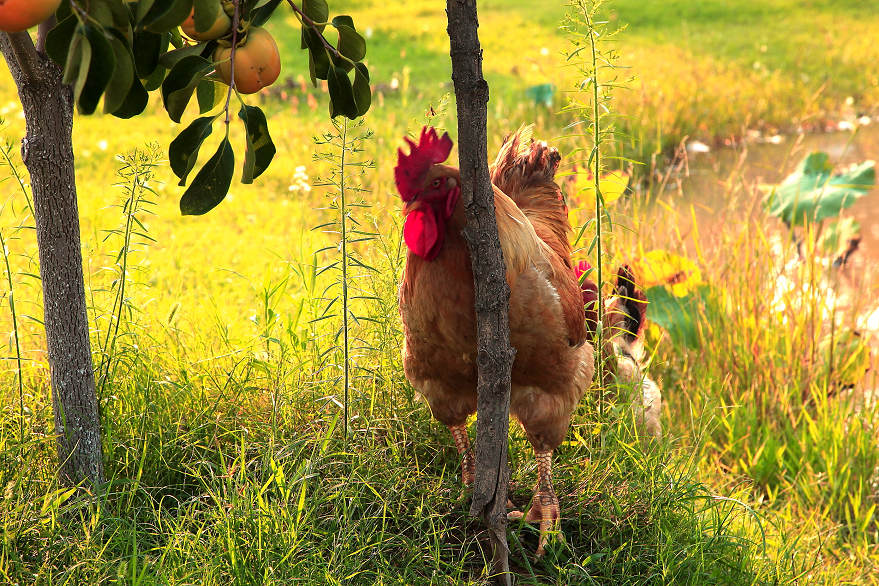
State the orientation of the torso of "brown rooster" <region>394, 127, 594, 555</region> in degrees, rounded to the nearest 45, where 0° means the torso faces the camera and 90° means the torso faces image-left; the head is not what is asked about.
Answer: approximately 45°

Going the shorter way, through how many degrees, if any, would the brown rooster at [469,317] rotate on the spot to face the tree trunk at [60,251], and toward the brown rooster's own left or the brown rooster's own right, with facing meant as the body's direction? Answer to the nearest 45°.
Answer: approximately 45° to the brown rooster's own right
